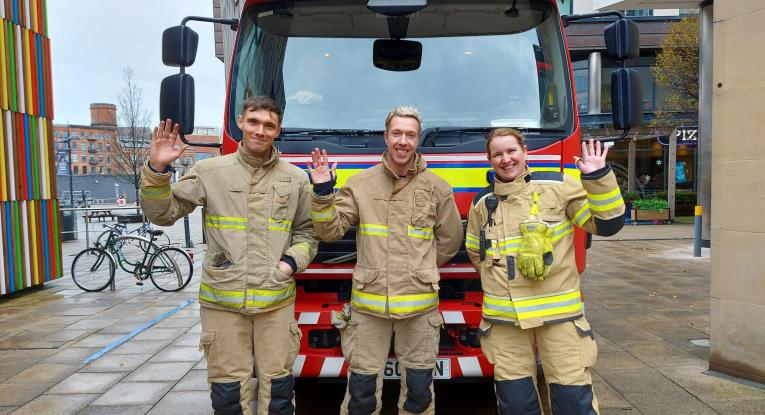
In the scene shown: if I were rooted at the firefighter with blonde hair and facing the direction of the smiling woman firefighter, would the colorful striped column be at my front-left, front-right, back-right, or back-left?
back-left

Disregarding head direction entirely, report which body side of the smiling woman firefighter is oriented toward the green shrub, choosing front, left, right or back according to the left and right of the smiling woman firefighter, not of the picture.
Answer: back

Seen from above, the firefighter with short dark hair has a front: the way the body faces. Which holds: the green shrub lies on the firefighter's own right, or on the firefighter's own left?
on the firefighter's own left

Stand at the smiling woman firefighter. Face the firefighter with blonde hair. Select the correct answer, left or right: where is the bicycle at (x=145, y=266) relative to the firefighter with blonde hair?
right

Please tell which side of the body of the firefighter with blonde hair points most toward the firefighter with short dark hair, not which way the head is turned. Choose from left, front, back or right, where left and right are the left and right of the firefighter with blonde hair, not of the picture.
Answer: right
